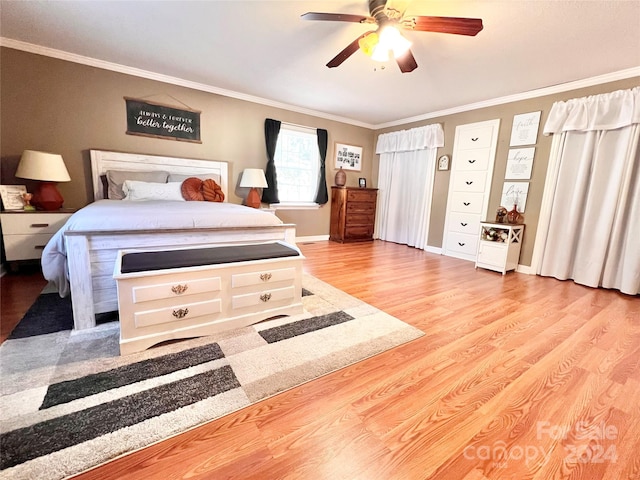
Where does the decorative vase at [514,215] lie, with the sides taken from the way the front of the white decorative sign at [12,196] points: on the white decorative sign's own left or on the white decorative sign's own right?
on the white decorative sign's own left

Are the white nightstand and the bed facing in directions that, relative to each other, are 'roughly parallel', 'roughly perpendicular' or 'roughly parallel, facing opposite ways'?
roughly parallel

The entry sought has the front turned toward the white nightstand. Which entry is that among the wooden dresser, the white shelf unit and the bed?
the white shelf unit

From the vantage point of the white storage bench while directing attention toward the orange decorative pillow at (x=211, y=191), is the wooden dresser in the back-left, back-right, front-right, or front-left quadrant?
front-right

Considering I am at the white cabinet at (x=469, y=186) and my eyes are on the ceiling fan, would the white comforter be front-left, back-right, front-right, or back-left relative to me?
front-right

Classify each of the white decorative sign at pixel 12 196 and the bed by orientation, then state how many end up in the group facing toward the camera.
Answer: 2

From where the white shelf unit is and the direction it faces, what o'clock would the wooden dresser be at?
The wooden dresser is roughly at 2 o'clock from the white shelf unit.

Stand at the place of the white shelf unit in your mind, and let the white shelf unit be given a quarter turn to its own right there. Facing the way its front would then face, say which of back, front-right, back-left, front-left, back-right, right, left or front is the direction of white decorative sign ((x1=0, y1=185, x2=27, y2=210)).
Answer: left

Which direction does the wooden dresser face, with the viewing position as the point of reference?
facing the viewer and to the right of the viewer

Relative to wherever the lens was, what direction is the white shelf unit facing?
facing the viewer and to the left of the viewer

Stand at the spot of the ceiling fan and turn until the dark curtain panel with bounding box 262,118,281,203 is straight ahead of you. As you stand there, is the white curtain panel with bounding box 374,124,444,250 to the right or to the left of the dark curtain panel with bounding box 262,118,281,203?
right

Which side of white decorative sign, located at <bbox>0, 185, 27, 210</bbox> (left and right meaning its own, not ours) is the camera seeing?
front

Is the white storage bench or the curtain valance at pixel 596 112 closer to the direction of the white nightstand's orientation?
the white storage bench

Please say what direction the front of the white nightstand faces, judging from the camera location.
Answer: facing the viewer

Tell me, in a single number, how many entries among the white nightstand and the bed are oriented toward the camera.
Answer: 2

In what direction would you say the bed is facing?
toward the camera
